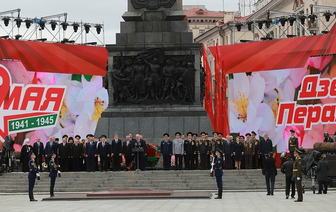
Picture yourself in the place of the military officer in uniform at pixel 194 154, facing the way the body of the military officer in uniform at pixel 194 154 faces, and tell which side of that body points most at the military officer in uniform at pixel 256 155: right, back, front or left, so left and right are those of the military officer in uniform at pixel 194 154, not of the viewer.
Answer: left

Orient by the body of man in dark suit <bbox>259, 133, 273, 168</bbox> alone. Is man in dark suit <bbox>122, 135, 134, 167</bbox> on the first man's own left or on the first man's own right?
on the first man's own right

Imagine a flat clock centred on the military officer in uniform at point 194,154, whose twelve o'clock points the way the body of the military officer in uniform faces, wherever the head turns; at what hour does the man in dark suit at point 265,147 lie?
The man in dark suit is roughly at 9 o'clock from the military officer in uniform.

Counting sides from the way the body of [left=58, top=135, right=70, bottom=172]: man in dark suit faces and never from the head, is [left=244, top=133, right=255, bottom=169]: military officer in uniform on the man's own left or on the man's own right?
on the man's own left

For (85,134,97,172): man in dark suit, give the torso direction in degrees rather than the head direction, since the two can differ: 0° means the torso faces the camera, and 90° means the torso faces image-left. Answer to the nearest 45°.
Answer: approximately 0°

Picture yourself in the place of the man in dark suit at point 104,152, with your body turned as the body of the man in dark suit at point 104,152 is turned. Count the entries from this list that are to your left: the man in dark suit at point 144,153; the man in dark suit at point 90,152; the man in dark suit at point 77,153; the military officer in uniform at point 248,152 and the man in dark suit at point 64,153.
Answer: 2

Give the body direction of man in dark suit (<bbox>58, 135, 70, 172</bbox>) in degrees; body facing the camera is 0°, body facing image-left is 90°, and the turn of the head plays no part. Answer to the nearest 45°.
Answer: approximately 0°

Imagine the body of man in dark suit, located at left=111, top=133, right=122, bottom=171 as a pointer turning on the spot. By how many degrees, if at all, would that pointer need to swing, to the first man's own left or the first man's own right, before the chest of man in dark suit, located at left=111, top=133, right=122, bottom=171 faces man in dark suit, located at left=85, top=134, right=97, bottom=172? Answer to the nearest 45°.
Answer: approximately 90° to the first man's own right

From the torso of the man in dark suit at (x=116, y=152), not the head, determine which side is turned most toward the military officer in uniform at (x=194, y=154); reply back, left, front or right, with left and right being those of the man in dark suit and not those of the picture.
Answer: left

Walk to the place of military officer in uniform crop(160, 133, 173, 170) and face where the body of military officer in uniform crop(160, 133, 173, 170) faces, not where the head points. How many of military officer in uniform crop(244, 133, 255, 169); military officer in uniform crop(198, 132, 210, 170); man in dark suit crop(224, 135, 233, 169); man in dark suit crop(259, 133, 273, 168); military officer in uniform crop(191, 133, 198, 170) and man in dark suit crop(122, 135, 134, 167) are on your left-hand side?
5

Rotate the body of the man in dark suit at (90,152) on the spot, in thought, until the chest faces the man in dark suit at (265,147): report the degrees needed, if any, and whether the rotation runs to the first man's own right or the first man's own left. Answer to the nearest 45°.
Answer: approximately 90° to the first man's own left
